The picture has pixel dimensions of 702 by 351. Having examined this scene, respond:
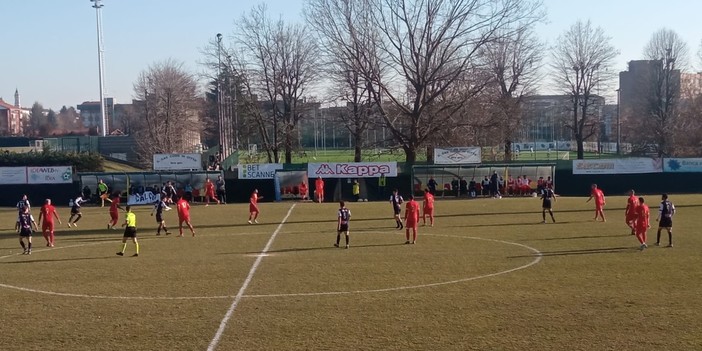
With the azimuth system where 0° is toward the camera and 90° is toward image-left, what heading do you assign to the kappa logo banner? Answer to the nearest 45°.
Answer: approximately 0°

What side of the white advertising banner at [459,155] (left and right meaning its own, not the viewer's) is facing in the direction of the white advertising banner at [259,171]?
right

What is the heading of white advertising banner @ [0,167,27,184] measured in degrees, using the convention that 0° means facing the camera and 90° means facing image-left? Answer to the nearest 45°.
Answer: approximately 0°

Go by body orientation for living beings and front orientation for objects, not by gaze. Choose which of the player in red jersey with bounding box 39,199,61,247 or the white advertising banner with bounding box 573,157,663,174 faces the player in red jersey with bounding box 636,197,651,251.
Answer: the white advertising banner

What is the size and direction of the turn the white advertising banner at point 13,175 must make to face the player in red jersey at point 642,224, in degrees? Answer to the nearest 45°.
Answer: approximately 45° to its left
